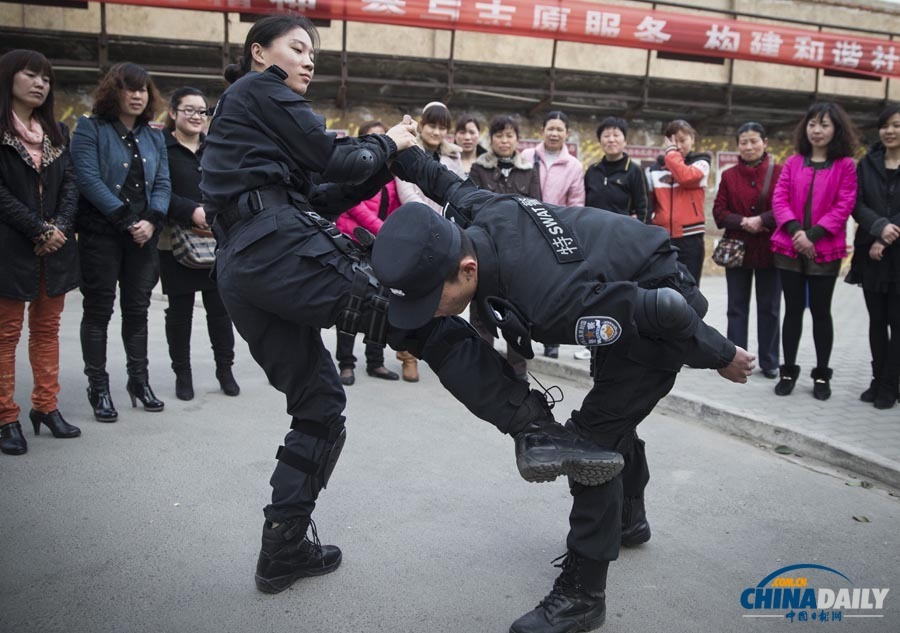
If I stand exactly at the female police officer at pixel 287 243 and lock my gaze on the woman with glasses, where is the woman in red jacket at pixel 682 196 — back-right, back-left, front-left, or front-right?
front-right

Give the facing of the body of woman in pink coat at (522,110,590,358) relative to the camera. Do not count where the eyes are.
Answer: toward the camera

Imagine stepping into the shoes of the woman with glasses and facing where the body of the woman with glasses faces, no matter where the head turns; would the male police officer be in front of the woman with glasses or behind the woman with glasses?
in front

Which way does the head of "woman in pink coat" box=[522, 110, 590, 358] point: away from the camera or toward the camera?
toward the camera

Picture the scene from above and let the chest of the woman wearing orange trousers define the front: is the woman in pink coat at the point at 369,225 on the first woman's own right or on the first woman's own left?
on the first woman's own left

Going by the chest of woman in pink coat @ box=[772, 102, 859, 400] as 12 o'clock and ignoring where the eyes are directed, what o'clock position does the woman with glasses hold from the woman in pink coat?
The woman with glasses is roughly at 2 o'clock from the woman in pink coat.

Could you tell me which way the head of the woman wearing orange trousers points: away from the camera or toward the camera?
toward the camera

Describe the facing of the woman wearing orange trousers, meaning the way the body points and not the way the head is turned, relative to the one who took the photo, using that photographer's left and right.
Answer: facing the viewer and to the right of the viewer

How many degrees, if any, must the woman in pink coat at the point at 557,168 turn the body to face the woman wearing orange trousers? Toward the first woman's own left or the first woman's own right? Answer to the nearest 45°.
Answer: approximately 45° to the first woman's own right

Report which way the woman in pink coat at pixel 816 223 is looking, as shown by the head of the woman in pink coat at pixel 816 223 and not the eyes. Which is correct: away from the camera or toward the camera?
toward the camera

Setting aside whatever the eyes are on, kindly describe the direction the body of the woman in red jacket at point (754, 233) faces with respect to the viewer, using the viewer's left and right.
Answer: facing the viewer

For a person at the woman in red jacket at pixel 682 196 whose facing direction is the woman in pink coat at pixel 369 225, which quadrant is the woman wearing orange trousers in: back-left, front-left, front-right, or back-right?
front-left

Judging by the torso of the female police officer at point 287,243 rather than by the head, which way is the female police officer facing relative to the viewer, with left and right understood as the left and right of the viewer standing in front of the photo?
facing to the right of the viewer

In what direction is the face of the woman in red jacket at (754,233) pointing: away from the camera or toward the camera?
toward the camera

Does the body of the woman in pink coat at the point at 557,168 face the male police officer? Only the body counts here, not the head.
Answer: yes

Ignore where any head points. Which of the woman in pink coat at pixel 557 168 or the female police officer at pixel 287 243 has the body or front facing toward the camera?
the woman in pink coat
